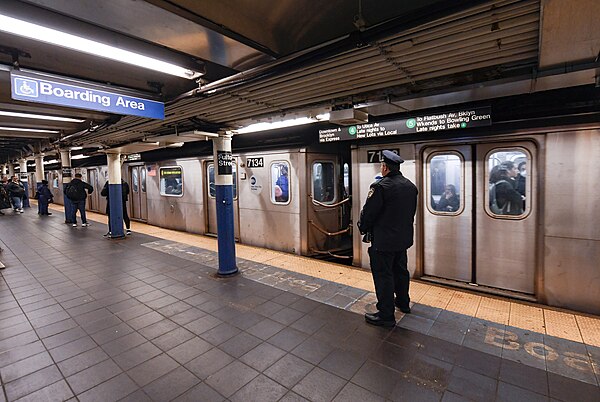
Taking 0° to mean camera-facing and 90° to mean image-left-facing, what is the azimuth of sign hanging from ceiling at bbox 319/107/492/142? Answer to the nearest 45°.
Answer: approximately 45°

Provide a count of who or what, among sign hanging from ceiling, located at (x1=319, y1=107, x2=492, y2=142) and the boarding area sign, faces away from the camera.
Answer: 0

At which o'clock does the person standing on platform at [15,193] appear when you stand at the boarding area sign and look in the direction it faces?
The person standing on platform is roughly at 7 o'clock from the boarding area sign.

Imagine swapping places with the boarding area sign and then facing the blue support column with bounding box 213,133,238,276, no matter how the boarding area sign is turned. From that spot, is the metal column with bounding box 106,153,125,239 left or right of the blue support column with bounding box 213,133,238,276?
left

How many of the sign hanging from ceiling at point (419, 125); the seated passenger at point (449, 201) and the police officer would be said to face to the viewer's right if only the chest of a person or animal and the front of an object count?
0
